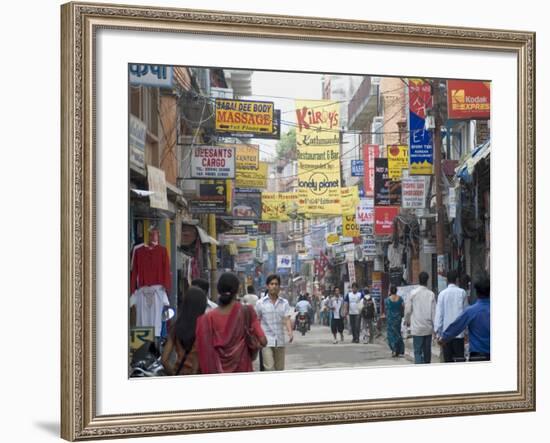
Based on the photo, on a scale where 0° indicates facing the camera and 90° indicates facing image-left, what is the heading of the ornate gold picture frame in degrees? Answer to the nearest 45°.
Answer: approximately 315°
